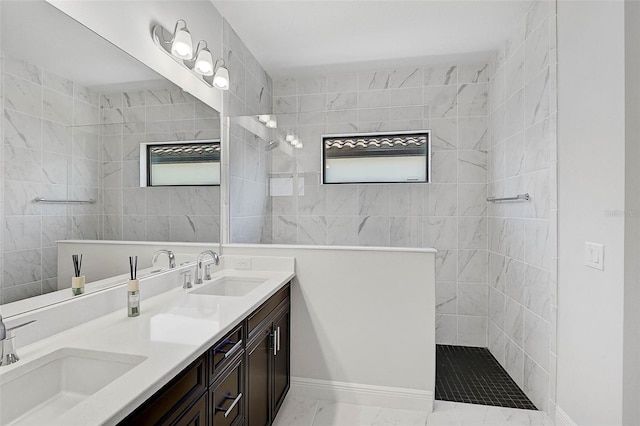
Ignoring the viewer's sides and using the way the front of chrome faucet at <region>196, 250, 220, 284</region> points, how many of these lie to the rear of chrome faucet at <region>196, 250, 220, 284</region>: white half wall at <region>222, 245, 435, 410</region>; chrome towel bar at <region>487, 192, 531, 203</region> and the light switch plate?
0

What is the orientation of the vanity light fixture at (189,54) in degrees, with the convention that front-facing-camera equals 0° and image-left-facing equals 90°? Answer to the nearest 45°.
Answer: approximately 315°

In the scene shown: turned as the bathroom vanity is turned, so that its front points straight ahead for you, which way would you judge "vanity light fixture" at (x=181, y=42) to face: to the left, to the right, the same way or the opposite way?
the same way

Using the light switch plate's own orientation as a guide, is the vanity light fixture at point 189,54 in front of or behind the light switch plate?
in front

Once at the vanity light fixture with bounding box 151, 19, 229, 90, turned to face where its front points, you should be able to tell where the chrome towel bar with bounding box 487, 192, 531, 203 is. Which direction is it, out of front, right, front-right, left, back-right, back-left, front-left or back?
front-left

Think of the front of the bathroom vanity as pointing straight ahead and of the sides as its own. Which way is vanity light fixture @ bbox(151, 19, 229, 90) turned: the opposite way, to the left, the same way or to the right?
the same way

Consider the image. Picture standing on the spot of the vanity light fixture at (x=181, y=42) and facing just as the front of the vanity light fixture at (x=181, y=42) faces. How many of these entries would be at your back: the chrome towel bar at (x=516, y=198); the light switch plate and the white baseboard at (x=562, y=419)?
0

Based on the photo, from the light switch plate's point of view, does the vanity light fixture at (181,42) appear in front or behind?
in front

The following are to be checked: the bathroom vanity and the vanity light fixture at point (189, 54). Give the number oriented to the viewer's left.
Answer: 0

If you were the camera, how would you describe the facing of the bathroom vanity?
facing the viewer and to the right of the viewer

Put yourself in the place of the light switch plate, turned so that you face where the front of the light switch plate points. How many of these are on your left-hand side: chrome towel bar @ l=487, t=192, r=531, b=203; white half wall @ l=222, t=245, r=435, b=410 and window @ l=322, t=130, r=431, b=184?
0

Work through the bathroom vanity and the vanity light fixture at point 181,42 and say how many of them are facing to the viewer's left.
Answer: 0
